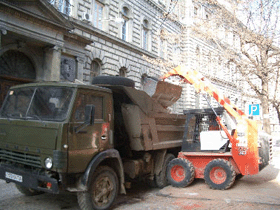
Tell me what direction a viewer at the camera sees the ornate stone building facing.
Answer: facing the viewer and to the right of the viewer

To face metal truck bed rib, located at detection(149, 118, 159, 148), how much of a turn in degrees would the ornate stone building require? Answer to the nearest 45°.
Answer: approximately 45° to its right

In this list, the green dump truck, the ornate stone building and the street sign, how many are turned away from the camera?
0

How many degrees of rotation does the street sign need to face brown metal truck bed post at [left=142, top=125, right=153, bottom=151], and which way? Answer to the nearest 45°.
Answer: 0° — it already faces it

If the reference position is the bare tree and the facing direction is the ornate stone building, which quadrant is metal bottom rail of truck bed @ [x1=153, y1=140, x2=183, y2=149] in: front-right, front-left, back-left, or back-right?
front-left

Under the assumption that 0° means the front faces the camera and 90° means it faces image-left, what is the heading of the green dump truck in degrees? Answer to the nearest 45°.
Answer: approximately 45°

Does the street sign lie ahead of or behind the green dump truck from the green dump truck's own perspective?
behind

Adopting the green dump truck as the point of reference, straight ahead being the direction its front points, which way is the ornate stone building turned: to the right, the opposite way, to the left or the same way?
to the left

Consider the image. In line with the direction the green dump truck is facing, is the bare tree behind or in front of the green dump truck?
behind

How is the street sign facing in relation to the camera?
toward the camera

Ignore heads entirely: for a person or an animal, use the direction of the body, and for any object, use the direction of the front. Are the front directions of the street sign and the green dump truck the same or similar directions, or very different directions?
same or similar directions

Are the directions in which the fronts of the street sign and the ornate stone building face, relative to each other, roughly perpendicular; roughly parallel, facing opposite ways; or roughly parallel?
roughly perpendicular

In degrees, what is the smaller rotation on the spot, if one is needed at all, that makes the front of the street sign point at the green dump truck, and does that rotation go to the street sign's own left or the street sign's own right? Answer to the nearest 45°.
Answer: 0° — it already faces it

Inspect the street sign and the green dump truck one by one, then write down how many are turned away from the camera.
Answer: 0
